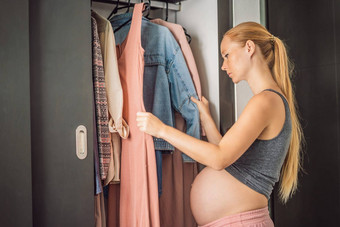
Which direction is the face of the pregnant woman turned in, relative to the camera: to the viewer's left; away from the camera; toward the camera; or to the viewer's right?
to the viewer's left

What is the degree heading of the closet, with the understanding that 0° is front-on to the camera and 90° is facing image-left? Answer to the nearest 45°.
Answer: approximately 0°

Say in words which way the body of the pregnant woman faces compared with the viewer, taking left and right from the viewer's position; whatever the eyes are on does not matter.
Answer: facing to the left of the viewer

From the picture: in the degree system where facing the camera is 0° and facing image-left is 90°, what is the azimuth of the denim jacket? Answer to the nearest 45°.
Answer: approximately 45°

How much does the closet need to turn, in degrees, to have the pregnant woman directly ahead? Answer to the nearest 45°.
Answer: approximately 90° to its left

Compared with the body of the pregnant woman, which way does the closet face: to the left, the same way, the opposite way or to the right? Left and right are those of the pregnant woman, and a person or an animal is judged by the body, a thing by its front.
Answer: to the left
